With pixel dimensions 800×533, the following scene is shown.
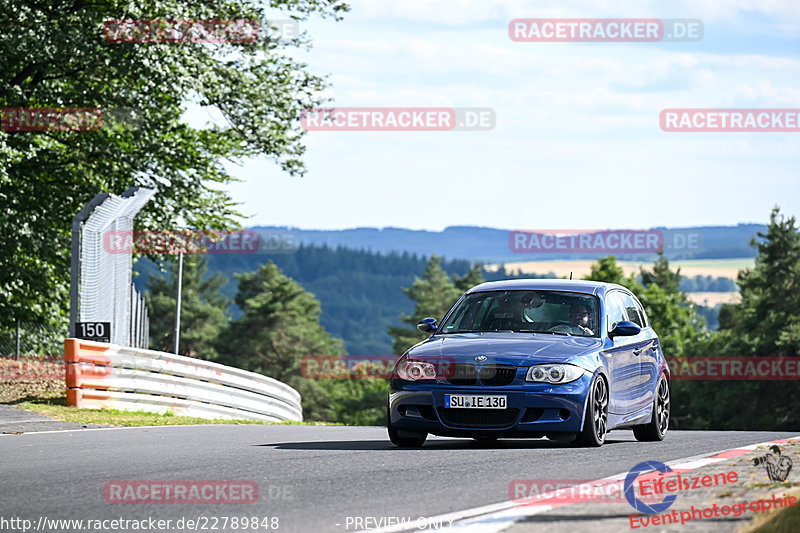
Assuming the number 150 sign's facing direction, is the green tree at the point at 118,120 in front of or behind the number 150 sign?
behind

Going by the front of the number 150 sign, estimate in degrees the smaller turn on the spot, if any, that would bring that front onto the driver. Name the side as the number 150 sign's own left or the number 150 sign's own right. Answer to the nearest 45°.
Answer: approximately 45° to the number 150 sign's own left

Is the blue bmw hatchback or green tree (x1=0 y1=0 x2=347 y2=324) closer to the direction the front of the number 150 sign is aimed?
the blue bmw hatchback

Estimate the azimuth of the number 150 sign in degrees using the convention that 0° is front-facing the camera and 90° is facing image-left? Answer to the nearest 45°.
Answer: approximately 0°

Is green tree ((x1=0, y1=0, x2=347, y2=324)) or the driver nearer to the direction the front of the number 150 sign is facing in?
the driver
